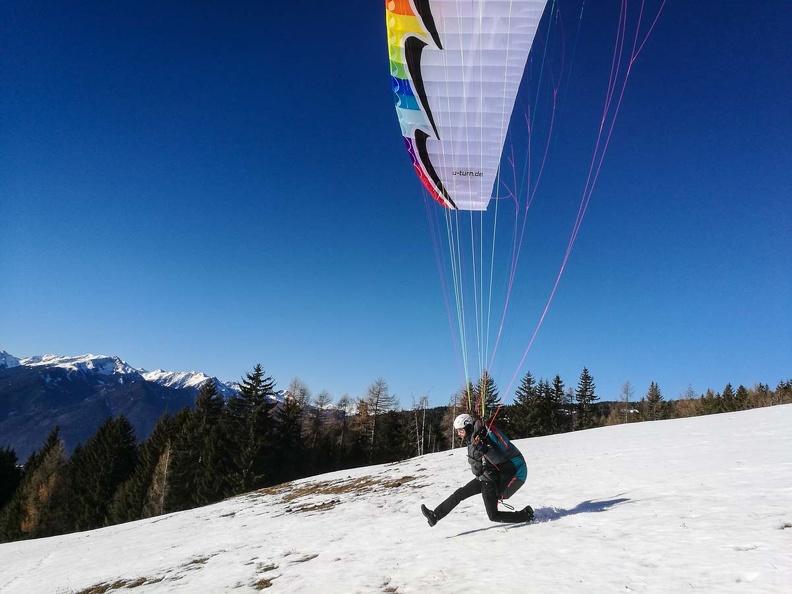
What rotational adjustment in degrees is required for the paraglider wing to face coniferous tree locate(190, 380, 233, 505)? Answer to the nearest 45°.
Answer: approximately 45° to its right

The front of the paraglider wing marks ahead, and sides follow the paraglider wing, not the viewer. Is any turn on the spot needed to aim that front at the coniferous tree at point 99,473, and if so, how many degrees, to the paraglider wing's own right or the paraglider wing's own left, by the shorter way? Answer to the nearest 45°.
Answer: approximately 45° to the paraglider wing's own right

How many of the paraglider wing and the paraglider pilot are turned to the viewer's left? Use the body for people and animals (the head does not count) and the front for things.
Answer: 2

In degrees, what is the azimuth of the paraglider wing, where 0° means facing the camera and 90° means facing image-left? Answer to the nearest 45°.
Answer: approximately 90°

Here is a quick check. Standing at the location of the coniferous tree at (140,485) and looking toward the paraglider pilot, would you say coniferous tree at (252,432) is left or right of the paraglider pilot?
left

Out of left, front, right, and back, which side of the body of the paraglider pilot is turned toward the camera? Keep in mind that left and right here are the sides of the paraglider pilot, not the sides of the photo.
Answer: left
